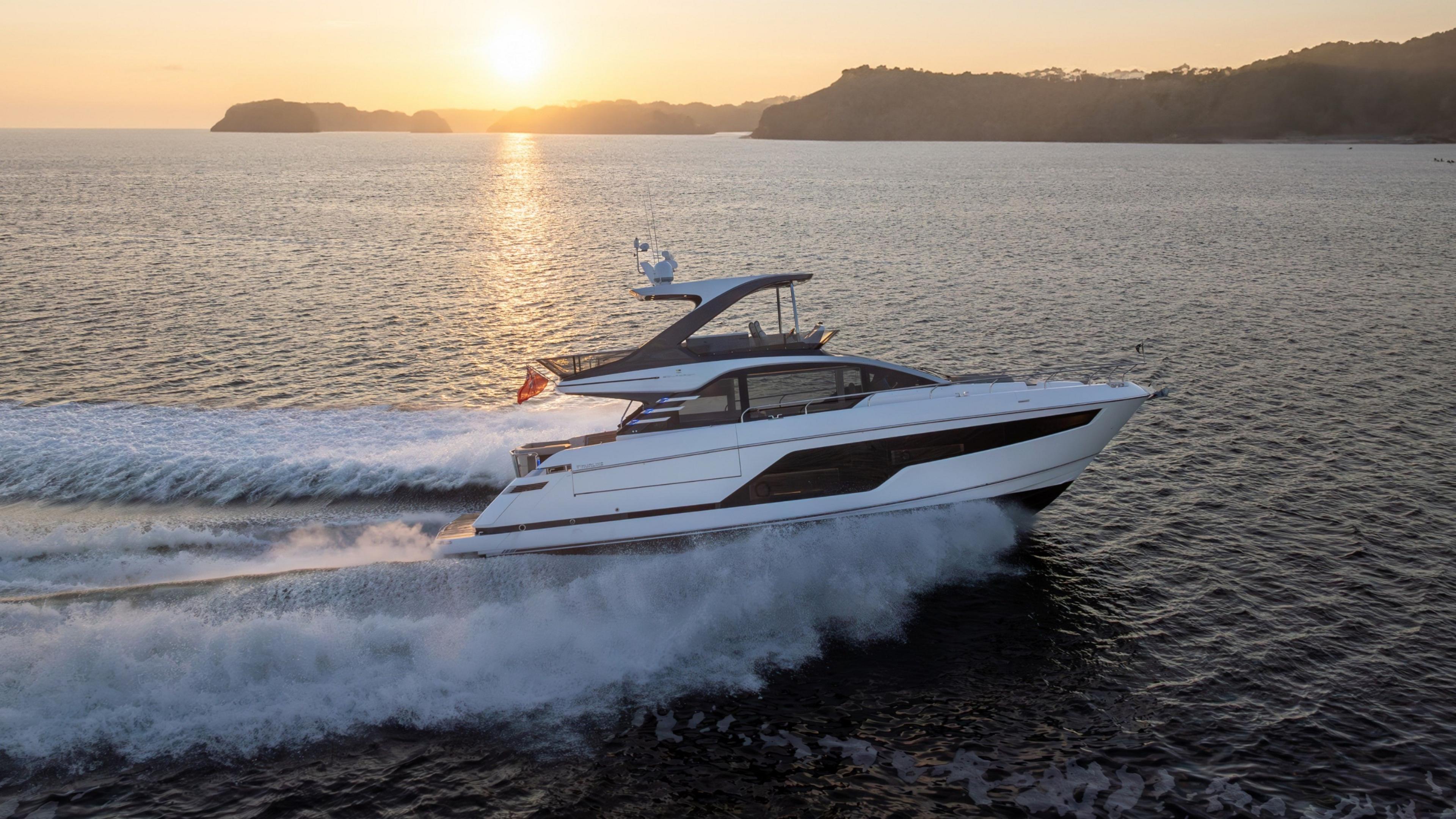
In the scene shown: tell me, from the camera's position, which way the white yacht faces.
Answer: facing to the right of the viewer
